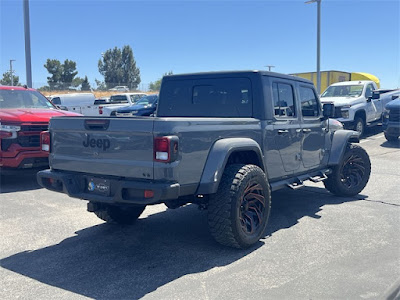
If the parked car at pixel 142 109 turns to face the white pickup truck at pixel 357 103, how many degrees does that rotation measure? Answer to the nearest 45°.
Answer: approximately 90° to its left

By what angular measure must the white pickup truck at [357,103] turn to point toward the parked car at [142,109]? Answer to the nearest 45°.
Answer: approximately 45° to its right

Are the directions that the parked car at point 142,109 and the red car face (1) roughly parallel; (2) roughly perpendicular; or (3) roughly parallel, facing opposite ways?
roughly perpendicular

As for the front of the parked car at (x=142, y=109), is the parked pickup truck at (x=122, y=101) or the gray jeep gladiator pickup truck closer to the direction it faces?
the gray jeep gladiator pickup truck

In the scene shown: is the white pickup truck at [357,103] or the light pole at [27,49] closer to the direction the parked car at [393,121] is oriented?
the light pole

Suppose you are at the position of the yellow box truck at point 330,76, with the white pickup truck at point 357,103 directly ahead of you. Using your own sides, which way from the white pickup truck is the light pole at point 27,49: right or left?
right

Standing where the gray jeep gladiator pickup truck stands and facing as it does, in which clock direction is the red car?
The red car is roughly at 9 o'clock from the gray jeep gladiator pickup truck.

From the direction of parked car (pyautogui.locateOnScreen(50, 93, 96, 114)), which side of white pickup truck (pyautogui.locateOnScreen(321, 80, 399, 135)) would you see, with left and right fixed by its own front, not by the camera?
right

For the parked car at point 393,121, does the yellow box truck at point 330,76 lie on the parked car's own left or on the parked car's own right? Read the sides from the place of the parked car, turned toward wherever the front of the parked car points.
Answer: on the parked car's own right

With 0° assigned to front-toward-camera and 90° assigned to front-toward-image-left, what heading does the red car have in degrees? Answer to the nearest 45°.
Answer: approximately 315°

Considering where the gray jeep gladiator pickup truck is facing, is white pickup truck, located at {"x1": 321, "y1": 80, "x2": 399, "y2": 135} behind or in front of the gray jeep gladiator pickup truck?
in front

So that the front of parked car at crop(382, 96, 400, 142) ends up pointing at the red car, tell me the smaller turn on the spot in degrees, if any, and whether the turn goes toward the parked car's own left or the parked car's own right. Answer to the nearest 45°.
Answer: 0° — it already faces it

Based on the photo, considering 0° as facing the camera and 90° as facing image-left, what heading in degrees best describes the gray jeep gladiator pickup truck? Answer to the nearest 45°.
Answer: approximately 225°

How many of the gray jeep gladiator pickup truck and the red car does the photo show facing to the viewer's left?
0
